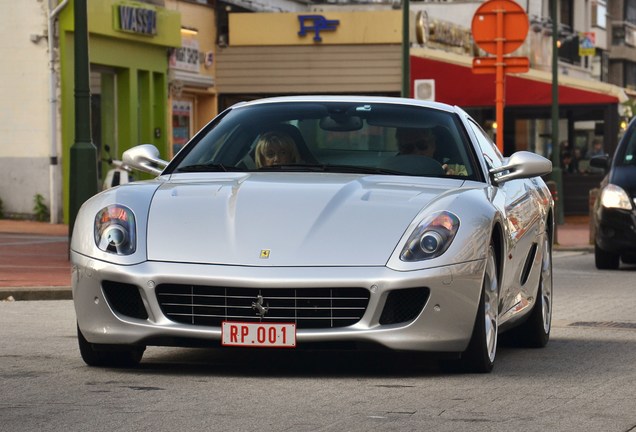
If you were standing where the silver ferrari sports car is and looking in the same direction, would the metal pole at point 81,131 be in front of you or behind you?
behind

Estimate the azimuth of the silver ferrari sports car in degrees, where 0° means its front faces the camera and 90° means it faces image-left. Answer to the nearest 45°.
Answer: approximately 0°

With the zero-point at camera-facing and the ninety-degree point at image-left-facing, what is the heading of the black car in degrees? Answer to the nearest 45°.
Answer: approximately 0°

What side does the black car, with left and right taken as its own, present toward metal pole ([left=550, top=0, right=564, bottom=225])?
back

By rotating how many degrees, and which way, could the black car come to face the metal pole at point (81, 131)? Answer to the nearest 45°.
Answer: approximately 45° to its right

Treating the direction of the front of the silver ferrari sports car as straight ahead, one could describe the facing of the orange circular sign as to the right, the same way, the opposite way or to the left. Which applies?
the opposite way

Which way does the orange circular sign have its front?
away from the camera

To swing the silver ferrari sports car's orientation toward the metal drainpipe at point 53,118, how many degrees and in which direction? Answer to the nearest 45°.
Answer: approximately 180°

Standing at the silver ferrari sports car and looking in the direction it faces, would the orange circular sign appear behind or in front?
behind

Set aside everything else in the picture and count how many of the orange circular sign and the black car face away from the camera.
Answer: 1
